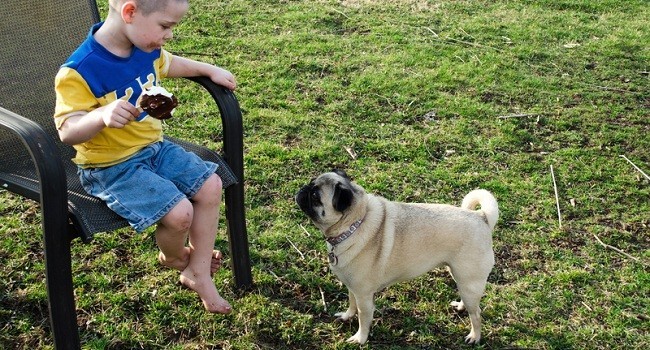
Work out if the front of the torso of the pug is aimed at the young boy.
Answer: yes

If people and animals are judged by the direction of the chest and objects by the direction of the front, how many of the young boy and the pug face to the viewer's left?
1

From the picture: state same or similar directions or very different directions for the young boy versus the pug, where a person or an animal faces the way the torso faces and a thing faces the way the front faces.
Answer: very different directions

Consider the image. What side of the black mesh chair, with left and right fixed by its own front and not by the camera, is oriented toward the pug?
front

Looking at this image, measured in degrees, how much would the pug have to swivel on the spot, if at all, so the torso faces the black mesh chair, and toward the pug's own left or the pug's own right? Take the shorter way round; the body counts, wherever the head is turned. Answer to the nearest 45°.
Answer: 0° — it already faces it

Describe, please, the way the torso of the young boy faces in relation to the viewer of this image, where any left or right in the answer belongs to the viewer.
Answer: facing the viewer and to the right of the viewer

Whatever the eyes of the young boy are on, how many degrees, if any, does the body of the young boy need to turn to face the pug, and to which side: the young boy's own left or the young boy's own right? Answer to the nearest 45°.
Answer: approximately 45° to the young boy's own left

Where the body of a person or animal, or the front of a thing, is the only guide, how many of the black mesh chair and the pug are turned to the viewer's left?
1

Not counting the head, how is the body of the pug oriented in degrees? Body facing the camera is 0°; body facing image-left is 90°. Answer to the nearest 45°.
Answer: approximately 90°
